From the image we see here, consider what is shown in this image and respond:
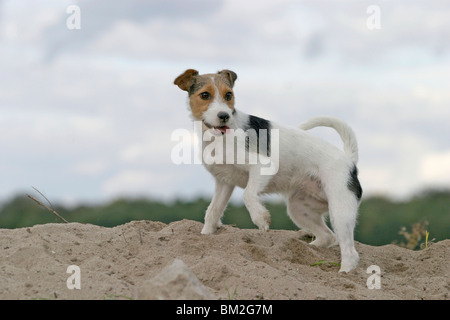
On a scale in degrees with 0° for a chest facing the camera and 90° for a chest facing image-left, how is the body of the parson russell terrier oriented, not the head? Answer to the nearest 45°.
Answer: approximately 90°
